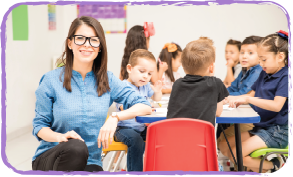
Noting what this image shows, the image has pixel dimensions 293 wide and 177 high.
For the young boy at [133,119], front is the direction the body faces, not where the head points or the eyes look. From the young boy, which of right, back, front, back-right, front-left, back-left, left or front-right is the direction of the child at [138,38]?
back-left

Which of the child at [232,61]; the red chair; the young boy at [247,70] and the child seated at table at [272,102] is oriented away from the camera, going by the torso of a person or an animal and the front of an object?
the red chair

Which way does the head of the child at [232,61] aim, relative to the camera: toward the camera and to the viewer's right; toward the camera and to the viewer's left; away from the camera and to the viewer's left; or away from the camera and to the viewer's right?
toward the camera and to the viewer's left

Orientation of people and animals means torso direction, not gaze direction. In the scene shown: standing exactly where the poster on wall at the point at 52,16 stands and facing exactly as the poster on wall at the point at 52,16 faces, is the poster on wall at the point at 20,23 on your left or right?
on your right

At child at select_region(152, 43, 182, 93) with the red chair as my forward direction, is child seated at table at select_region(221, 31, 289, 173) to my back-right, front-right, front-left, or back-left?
front-left

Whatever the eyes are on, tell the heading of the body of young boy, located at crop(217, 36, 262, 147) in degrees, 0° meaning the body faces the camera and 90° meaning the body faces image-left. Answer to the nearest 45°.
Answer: approximately 45°

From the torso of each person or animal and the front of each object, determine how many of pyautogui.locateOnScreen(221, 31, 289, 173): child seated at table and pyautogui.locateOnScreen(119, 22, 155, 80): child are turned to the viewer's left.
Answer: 1

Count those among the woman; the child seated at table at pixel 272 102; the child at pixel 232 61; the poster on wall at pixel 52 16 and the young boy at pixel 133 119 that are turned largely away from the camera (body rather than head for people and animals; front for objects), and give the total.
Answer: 0

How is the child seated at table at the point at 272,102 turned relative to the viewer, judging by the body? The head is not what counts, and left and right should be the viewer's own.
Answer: facing to the left of the viewer

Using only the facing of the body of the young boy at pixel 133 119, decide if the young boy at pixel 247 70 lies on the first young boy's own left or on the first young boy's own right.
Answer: on the first young boy's own left

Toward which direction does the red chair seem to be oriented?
away from the camera

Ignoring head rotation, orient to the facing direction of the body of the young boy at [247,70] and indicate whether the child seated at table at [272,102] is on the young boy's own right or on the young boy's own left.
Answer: on the young boy's own left

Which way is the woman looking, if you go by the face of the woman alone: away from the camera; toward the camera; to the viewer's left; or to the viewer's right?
toward the camera

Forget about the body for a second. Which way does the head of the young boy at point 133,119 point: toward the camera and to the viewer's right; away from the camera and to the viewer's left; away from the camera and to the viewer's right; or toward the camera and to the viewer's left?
toward the camera and to the viewer's right

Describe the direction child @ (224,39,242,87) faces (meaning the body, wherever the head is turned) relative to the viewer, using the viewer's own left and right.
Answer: facing the viewer and to the left of the viewer

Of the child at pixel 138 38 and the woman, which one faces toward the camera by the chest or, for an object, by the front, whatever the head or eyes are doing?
the woman

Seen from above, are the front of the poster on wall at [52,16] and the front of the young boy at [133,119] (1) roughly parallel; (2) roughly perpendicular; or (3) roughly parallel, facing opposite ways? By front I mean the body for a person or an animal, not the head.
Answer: roughly parallel

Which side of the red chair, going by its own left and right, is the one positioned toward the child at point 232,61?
front
